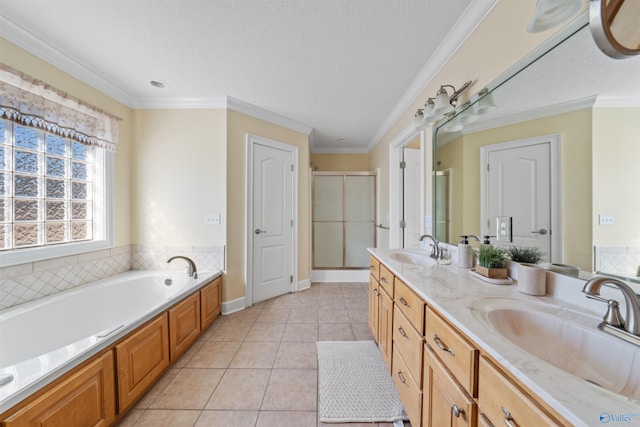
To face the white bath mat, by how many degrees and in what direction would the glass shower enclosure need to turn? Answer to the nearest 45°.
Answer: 0° — it already faces it

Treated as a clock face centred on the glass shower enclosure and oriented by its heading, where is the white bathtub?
The white bathtub is roughly at 1 o'clock from the glass shower enclosure.

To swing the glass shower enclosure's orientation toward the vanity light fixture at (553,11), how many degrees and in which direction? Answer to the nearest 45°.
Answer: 0° — it already faces it

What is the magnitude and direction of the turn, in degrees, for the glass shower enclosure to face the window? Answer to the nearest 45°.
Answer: approximately 45° to its right

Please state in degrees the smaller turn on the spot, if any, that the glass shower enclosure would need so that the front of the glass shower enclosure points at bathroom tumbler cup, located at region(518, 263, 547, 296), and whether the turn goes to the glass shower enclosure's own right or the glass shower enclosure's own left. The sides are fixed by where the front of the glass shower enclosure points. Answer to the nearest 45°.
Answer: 0° — it already faces it

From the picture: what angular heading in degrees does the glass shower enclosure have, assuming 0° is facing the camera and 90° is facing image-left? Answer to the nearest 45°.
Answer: approximately 0°

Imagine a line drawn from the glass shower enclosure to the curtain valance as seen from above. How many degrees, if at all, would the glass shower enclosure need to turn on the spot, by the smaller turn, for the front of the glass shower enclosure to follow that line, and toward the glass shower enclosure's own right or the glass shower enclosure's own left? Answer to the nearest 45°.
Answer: approximately 45° to the glass shower enclosure's own right

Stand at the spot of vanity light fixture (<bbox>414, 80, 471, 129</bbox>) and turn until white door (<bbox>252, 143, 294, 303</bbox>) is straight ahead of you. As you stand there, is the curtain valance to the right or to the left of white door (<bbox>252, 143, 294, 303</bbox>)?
left
